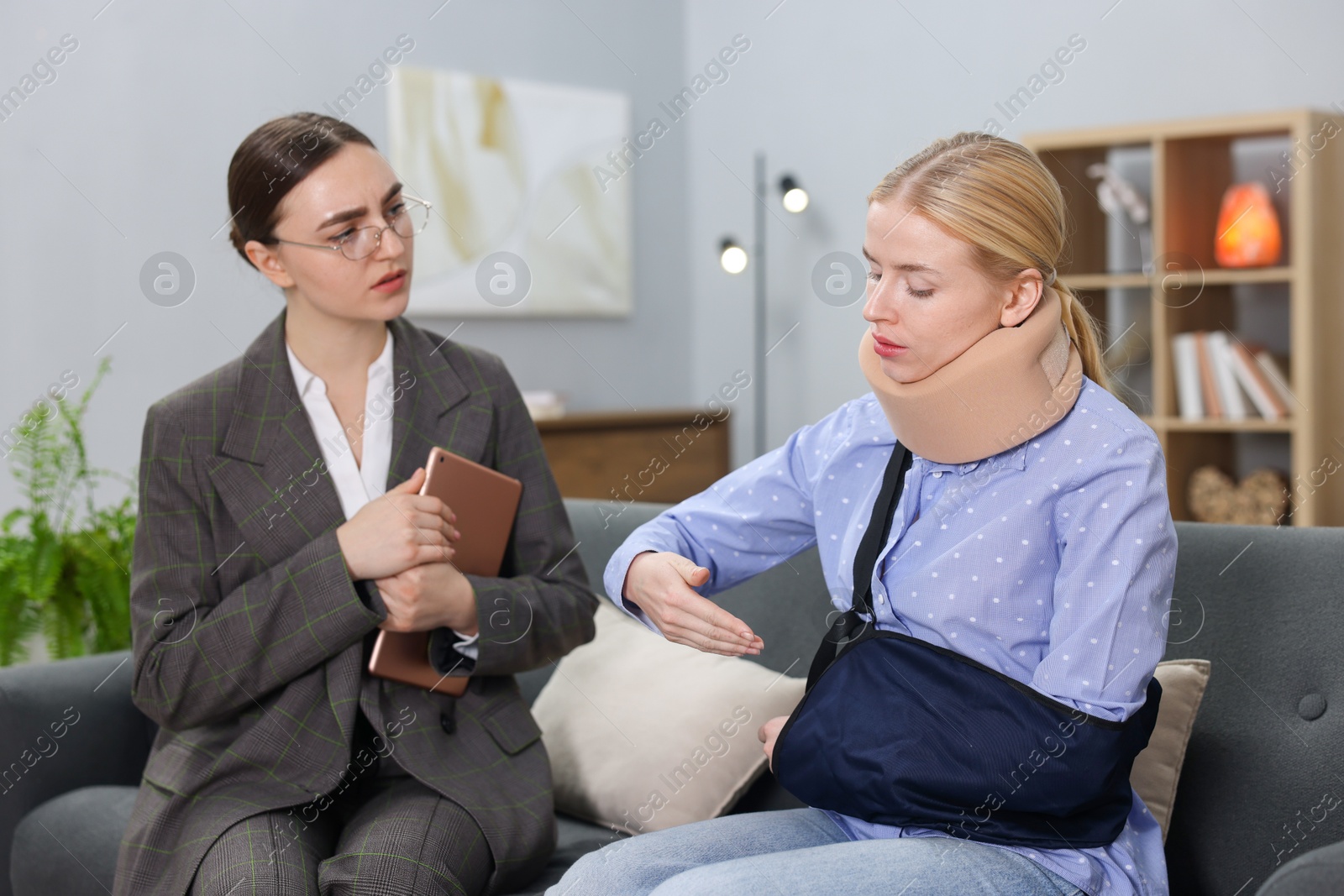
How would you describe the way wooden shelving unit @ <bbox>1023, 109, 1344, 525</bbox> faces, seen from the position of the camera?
facing the viewer and to the left of the viewer

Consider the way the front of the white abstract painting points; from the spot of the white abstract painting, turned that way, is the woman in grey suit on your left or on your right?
on your right

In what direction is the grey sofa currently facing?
toward the camera

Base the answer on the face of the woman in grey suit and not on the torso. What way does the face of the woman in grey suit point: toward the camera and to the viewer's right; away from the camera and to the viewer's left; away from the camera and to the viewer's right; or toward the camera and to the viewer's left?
toward the camera and to the viewer's right

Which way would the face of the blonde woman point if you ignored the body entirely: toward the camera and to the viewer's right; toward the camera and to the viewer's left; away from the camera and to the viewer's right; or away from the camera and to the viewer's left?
toward the camera and to the viewer's left

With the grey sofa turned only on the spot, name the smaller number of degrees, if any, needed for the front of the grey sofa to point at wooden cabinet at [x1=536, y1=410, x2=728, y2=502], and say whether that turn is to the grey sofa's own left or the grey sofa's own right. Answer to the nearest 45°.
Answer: approximately 180°

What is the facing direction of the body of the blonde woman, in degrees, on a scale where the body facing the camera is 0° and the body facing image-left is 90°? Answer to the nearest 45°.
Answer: approximately 45°

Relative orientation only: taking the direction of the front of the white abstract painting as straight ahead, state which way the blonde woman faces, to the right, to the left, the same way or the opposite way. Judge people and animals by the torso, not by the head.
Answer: to the right

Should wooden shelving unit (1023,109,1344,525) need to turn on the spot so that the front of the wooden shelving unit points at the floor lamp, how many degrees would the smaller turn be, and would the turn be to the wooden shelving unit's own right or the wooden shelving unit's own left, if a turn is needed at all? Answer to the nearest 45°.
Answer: approximately 90° to the wooden shelving unit's own right
